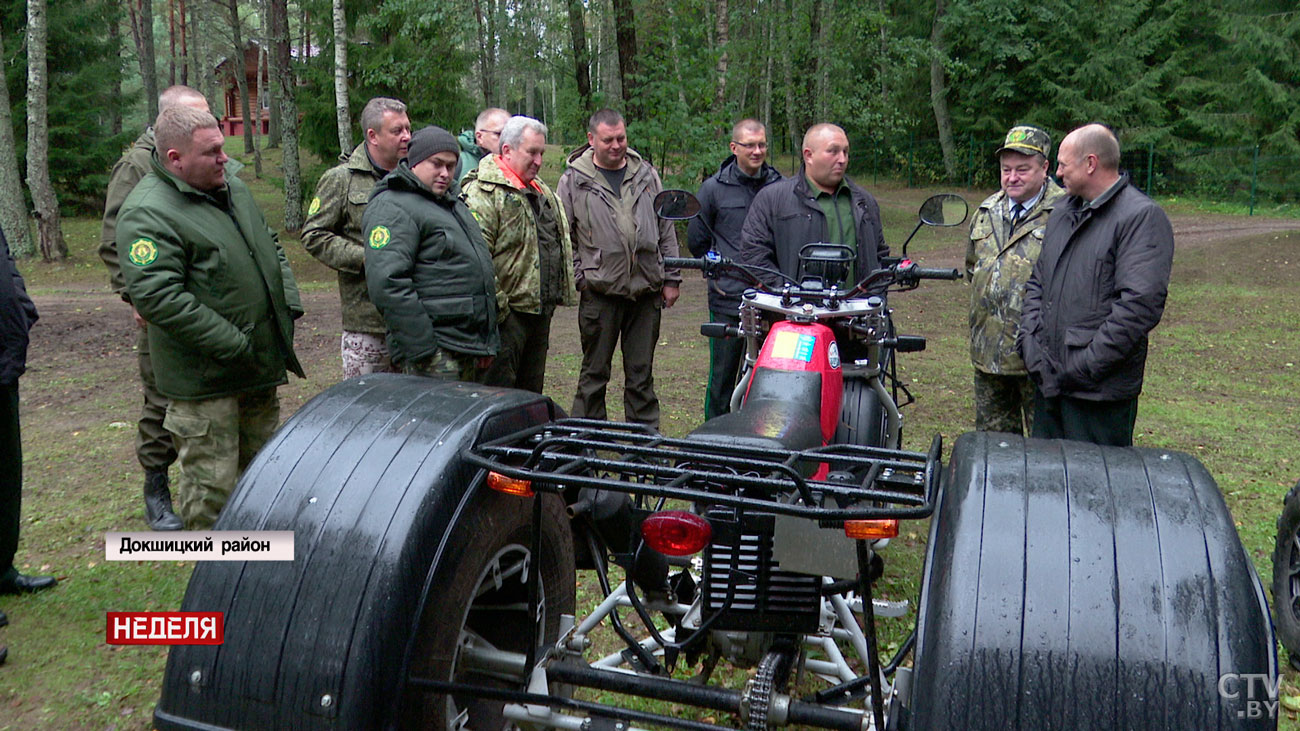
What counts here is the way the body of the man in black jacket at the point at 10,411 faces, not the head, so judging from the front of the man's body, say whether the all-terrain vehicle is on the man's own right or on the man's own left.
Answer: on the man's own right

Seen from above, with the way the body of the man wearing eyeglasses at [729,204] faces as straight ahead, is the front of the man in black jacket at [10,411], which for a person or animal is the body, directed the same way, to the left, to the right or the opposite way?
to the left

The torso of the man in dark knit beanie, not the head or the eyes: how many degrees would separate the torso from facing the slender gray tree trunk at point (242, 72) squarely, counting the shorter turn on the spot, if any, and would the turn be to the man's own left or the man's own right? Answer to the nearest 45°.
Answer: approximately 135° to the man's own left

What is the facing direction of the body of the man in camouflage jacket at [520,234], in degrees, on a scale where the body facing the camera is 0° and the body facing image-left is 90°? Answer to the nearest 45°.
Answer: approximately 315°

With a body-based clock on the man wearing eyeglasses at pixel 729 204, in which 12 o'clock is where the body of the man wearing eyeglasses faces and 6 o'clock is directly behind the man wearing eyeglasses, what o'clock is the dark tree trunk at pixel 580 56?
The dark tree trunk is roughly at 7 o'clock from the man wearing eyeglasses.

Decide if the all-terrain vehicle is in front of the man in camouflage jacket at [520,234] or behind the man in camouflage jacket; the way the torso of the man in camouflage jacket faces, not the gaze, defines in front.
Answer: in front

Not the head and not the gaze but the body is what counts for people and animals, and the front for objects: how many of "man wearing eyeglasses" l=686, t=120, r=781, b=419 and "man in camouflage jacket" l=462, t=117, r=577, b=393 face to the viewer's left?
0

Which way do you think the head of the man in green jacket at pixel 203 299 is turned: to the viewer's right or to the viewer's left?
to the viewer's right

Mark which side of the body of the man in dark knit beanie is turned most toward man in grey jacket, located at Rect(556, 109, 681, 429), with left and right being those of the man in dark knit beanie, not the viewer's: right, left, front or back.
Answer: left

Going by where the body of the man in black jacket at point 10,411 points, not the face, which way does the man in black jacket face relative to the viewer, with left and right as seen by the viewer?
facing to the right of the viewer
